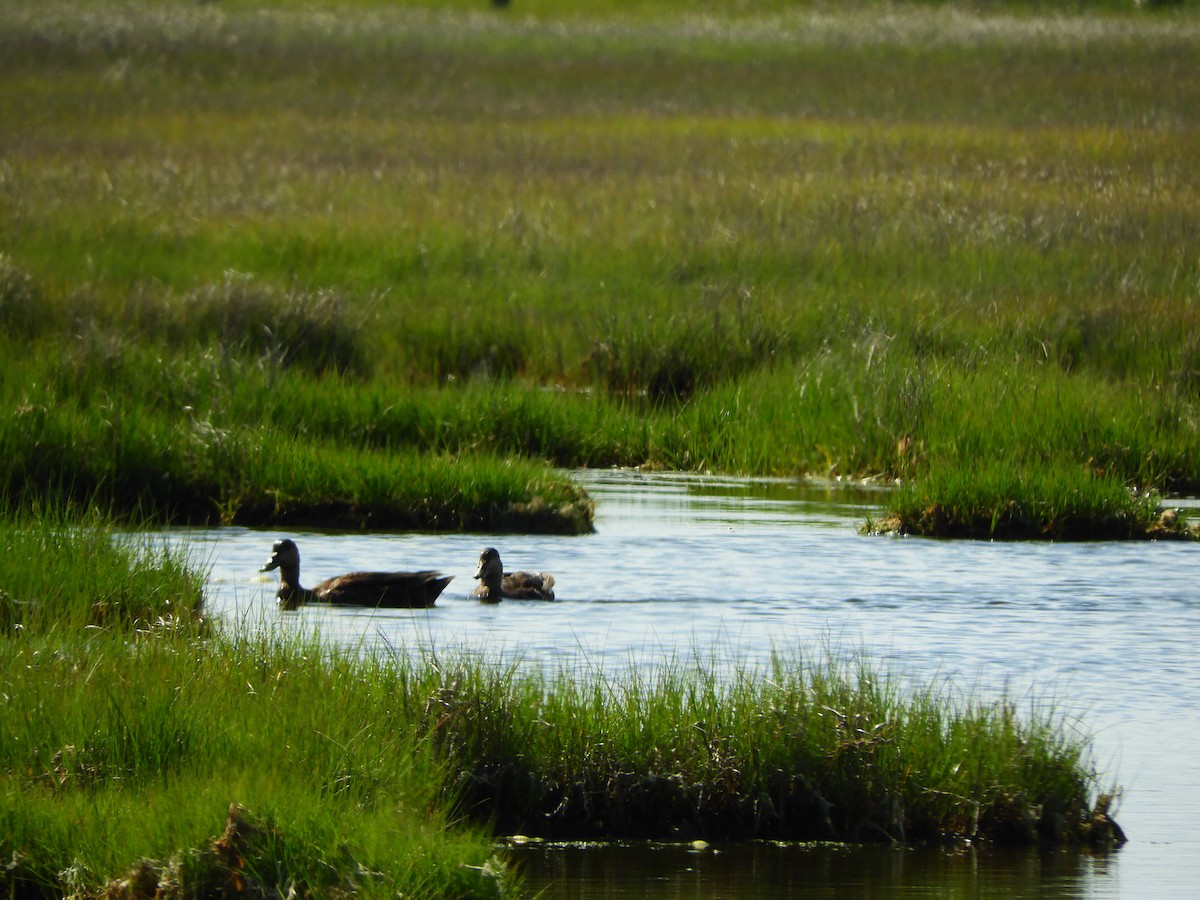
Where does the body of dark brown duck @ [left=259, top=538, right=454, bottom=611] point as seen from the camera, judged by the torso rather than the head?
to the viewer's left

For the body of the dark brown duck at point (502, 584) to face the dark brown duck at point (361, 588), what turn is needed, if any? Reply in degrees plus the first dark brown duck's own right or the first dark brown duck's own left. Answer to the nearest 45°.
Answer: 0° — it already faces it

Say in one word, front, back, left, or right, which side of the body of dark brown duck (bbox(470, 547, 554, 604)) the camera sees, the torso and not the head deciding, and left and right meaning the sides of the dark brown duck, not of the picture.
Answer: left

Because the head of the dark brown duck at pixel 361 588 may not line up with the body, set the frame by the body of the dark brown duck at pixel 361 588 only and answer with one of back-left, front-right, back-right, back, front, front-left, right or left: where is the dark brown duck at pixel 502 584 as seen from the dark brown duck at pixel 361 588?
back

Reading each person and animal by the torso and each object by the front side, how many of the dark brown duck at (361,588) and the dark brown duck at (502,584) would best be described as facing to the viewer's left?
2
